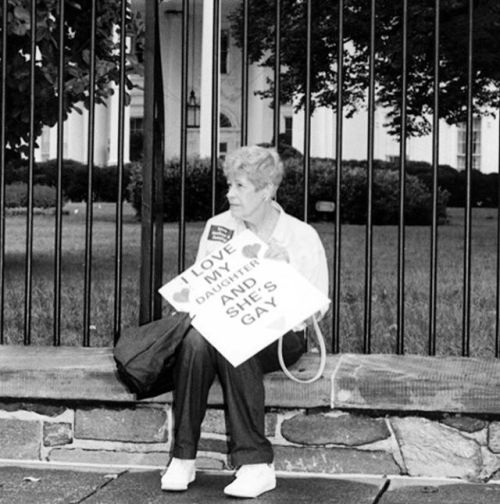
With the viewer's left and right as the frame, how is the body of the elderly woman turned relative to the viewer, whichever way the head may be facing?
facing the viewer and to the left of the viewer
